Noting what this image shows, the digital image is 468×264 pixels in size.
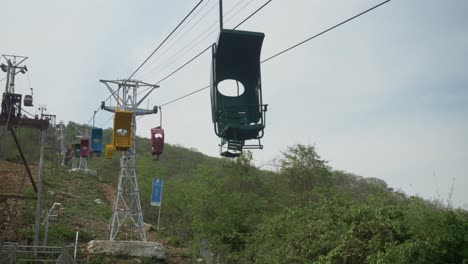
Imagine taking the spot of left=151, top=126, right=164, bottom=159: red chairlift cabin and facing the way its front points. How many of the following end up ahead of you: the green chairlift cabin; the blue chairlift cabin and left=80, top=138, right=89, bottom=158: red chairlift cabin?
1

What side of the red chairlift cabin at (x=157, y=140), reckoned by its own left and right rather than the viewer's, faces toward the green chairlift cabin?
front

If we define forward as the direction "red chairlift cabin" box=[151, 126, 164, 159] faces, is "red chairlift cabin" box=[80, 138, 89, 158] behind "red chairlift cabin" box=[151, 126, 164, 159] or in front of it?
behind
